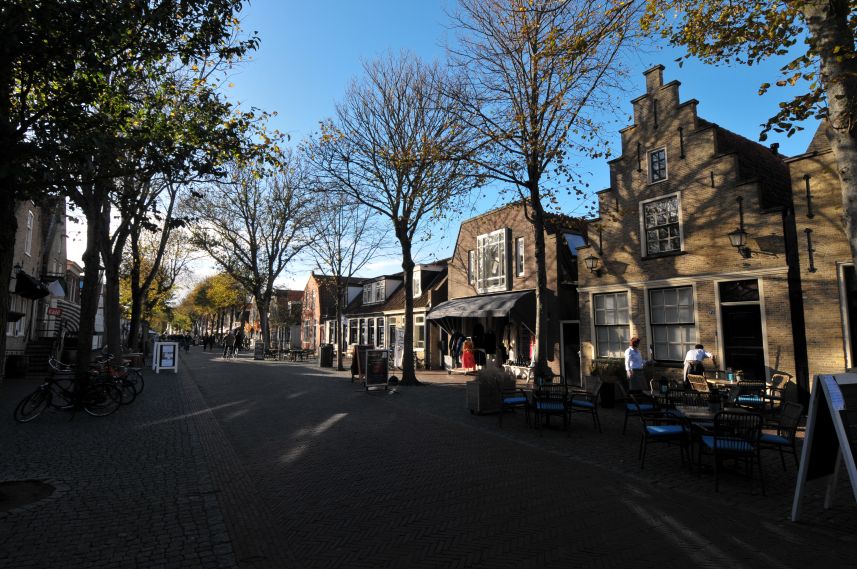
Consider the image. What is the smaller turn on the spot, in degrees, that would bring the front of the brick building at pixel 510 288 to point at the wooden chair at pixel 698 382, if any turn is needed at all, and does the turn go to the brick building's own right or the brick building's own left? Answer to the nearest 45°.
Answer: approximately 90° to the brick building's own left

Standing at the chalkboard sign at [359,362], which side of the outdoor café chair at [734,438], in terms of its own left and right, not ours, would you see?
front

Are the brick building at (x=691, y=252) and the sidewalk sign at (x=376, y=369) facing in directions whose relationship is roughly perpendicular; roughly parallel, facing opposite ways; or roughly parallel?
roughly perpendicular

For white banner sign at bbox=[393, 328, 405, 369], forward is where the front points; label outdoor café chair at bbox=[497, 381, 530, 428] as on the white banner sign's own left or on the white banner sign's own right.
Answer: on the white banner sign's own left

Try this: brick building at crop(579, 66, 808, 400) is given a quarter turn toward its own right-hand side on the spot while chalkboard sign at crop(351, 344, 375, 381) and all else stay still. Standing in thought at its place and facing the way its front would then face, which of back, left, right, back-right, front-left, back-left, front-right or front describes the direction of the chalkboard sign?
front-left

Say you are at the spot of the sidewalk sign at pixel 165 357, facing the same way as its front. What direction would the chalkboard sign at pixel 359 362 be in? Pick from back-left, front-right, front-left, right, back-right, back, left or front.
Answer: front-left

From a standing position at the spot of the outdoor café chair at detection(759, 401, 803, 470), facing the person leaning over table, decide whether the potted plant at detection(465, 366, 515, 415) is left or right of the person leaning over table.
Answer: left

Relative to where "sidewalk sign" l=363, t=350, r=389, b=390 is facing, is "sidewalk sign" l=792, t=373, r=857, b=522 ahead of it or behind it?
ahead

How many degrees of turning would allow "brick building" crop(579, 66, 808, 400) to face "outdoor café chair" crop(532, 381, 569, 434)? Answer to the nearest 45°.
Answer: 0° — it already faces it

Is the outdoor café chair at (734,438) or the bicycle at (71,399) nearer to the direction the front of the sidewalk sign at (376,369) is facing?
the outdoor café chair

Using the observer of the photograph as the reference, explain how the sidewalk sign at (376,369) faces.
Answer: facing the viewer

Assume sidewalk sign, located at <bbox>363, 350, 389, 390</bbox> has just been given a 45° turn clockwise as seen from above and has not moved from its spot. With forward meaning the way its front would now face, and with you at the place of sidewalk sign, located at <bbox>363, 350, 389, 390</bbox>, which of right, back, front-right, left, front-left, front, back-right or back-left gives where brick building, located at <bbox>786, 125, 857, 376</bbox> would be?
left

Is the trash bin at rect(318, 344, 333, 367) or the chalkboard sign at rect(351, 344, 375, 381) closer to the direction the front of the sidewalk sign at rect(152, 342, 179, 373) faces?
the chalkboard sign

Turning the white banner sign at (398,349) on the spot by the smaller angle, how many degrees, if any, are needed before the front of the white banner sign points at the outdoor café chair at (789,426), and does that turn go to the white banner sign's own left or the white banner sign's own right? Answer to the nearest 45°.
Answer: approximately 45° to the white banner sign's own left

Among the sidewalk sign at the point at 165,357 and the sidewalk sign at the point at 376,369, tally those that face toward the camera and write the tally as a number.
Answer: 2

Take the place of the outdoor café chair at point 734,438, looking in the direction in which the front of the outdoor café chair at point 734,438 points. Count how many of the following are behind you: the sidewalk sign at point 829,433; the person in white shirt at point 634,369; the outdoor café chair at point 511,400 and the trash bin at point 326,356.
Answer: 1
